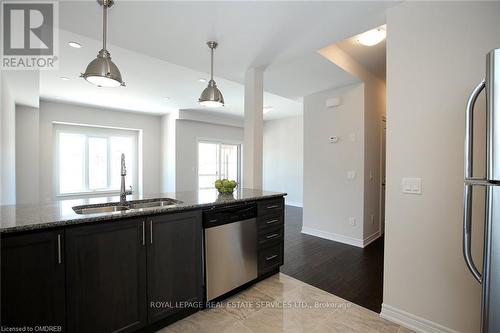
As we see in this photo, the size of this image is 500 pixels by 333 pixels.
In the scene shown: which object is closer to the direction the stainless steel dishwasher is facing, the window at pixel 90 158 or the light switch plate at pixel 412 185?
the light switch plate

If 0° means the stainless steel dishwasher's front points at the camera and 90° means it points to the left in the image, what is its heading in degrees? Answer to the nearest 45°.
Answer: approximately 315°

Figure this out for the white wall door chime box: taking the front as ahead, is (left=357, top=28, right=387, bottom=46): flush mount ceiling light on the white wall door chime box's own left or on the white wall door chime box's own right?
on the white wall door chime box's own left

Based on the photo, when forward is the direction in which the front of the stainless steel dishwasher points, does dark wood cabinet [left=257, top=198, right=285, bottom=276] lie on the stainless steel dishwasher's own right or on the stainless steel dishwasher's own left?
on the stainless steel dishwasher's own left

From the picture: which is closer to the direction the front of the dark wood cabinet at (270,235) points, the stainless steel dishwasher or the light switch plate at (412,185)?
the light switch plate

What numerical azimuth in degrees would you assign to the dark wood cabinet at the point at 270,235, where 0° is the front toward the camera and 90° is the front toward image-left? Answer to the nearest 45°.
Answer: approximately 315°

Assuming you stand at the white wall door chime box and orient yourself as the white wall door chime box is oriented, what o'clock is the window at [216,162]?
The window is roughly at 3 o'clock from the white wall door chime box.

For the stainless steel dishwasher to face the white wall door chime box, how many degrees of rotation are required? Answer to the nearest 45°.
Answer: approximately 90° to its left

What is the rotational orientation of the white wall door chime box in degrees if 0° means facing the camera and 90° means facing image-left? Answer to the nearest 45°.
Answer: approximately 45°

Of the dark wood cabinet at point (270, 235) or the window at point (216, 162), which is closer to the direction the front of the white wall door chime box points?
the dark wood cabinet
